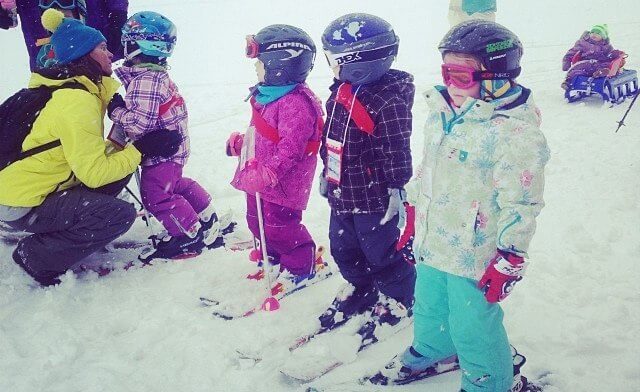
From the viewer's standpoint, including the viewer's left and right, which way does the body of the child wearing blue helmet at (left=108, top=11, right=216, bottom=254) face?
facing to the left of the viewer

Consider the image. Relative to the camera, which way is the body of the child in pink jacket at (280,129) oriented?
to the viewer's left

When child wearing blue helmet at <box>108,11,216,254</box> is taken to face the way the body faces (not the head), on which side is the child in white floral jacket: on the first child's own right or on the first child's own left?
on the first child's own left

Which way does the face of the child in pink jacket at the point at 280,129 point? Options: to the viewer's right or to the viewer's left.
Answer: to the viewer's left

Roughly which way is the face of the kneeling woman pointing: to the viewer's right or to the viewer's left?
to the viewer's right

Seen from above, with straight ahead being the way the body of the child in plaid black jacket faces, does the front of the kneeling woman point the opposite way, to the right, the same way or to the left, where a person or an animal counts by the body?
the opposite way

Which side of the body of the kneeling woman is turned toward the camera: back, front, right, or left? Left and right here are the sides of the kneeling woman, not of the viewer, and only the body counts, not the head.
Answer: right

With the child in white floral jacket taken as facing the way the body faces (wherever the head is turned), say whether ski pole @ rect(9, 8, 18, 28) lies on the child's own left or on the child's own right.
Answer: on the child's own right

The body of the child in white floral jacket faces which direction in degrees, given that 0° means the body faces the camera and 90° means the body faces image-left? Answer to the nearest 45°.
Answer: approximately 45°

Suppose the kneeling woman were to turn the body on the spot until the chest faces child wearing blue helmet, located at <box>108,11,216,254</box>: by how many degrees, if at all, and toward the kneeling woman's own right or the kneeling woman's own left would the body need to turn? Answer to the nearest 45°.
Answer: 0° — they already face them

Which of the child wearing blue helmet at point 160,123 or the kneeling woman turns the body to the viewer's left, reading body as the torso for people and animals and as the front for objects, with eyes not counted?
the child wearing blue helmet
